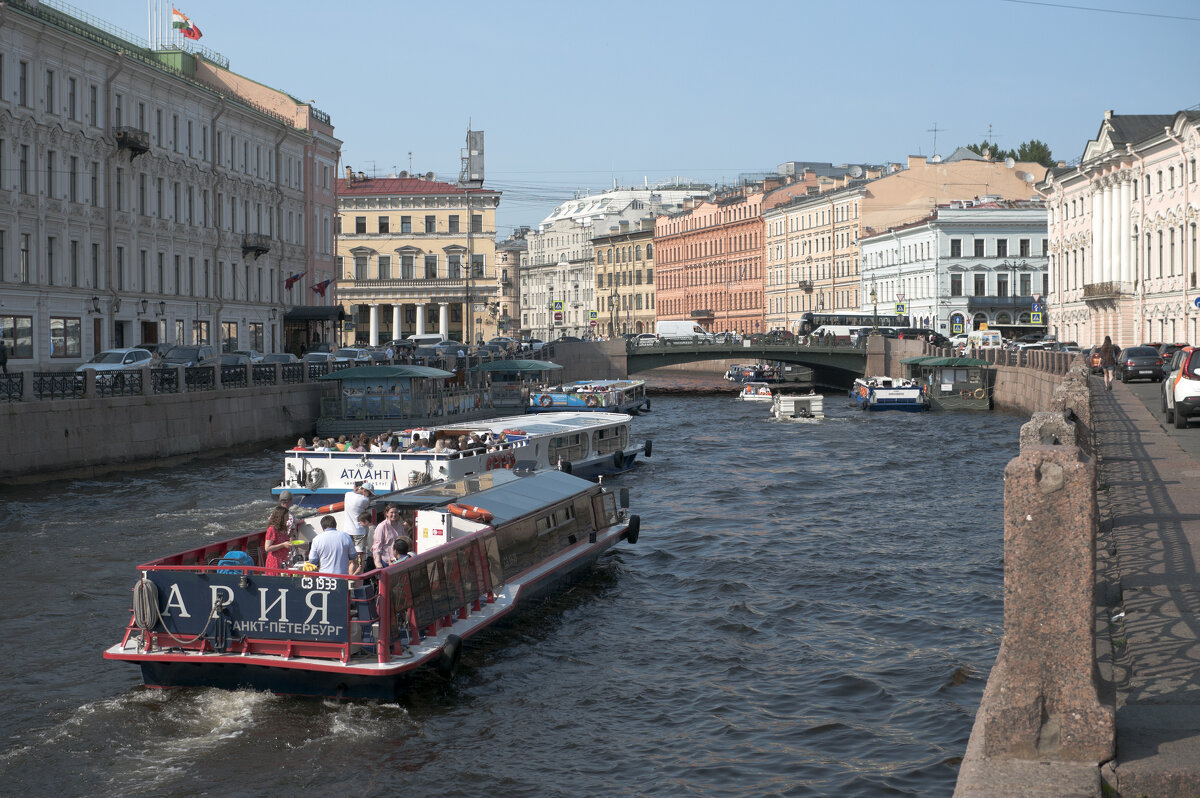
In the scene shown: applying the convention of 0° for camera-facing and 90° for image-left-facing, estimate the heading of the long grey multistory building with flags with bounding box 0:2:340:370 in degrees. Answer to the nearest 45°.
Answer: approximately 315°

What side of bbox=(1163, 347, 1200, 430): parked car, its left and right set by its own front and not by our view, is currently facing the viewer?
back

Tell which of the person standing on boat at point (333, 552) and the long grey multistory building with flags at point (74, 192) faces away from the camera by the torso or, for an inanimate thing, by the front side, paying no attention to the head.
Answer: the person standing on boat

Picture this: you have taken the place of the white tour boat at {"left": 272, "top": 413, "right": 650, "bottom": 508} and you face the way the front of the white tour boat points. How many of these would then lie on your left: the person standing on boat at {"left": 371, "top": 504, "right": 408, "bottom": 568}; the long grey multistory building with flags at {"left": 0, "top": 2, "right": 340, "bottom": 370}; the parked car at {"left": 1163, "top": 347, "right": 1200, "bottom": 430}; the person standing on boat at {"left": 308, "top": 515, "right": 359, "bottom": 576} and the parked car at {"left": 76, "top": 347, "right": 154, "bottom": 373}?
2

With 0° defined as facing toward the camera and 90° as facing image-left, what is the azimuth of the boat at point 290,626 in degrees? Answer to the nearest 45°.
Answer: approximately 225°

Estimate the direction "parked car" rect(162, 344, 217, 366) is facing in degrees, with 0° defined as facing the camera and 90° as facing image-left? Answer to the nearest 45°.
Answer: approximately 45°

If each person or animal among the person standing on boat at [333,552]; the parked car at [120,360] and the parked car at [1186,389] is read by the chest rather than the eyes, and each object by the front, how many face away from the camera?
2

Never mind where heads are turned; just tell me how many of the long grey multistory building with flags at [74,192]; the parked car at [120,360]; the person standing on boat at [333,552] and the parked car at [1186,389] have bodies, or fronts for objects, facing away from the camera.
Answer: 2

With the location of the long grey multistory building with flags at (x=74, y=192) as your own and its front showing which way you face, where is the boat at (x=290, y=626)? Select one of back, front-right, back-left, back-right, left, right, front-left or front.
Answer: front-right

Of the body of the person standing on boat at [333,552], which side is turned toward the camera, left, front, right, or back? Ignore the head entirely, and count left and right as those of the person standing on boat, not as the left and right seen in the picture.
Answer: back

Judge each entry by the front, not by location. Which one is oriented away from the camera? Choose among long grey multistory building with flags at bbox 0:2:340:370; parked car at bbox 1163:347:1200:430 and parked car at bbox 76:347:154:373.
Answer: parked car at bbox 1163:347:1200:430

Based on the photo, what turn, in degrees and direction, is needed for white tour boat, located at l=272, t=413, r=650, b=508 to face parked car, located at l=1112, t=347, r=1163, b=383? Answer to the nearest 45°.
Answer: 0° — it already faces it
